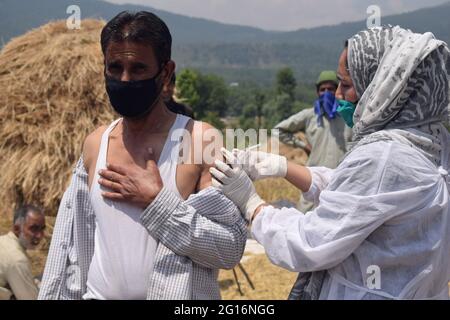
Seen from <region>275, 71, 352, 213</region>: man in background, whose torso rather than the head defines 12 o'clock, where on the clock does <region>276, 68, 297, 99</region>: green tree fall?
The green tree is roughly at 6 o'clock from the man in background.

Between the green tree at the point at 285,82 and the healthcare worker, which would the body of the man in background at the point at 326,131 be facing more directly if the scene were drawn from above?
the healthcare worker

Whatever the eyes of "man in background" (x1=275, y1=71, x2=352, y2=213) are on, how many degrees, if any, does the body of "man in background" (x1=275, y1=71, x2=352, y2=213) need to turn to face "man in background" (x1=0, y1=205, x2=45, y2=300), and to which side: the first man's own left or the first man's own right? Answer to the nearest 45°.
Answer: approximately 45° to the first man's own right

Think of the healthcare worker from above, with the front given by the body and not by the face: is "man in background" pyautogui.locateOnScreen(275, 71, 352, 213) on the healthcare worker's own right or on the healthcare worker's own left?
on the healthcare worker's own right

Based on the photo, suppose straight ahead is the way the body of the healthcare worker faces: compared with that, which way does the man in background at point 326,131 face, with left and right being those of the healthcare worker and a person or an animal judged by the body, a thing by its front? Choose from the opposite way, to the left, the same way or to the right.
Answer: to the left

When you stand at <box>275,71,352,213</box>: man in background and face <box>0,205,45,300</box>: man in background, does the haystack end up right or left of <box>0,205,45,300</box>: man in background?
right

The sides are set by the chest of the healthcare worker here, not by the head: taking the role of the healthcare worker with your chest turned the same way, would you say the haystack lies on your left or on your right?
on your right

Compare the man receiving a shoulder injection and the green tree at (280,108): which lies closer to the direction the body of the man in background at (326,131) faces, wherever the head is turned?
the man receiving a shoulder injection

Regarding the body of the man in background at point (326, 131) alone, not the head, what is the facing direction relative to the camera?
toward the camera

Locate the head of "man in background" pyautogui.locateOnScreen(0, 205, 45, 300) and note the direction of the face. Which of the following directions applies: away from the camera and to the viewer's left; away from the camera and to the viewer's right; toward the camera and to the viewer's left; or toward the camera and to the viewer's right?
toward the camera and to the viewer's right

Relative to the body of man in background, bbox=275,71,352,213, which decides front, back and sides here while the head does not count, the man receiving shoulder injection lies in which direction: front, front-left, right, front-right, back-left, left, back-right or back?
front

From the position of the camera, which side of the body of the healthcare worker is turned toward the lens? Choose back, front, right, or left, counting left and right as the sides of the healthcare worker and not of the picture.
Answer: left

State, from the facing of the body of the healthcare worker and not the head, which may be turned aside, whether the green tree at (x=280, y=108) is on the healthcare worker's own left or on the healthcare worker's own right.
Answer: on the healthcare worker's own right

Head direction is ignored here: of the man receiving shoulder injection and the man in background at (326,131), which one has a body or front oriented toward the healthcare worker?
the man in background

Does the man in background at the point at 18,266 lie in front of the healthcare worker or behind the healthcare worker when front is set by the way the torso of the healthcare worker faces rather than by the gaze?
in front

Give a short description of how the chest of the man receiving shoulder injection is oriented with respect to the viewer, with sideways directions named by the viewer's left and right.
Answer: facing the viewer and to the left of the viewer

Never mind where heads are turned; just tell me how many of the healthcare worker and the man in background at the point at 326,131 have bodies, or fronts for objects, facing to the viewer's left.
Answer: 1
